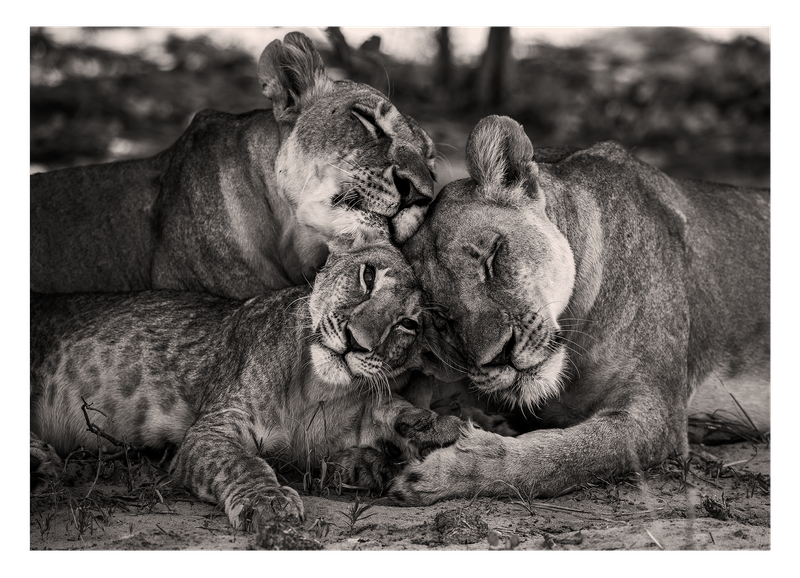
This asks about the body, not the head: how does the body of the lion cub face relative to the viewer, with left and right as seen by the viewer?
facing the viewer and to the right of the viewer
